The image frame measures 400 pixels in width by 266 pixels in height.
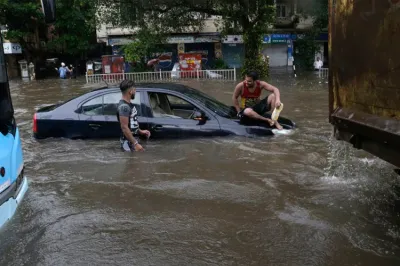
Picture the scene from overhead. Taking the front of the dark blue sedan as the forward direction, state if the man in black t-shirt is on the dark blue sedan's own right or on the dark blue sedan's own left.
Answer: on the dark blue sedan's own right

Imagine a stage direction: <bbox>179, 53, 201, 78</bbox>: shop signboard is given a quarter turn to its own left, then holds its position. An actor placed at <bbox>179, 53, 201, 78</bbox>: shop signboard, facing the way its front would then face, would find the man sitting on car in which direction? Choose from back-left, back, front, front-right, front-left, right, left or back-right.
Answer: right

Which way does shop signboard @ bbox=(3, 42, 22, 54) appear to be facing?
toward the camera

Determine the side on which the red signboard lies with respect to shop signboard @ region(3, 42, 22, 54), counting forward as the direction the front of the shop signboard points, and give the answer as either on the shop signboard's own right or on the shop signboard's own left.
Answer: on the shop signboard's own left

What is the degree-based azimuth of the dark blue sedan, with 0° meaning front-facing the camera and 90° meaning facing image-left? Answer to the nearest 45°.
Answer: approximately 270°

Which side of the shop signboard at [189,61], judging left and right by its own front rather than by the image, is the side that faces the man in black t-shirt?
front

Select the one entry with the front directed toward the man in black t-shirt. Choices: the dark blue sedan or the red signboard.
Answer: the red signboard

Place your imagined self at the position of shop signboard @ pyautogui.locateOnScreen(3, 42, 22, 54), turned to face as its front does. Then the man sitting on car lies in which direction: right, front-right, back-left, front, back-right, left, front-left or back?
front

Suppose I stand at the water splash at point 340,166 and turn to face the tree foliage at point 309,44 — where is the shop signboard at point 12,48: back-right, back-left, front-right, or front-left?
front-left

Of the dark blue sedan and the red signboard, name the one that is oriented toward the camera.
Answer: the red signboard

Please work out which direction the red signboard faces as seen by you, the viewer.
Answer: facing the viewer

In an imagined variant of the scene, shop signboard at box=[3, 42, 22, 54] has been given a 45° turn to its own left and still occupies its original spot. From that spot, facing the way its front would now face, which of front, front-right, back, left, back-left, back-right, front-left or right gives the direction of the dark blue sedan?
front-right

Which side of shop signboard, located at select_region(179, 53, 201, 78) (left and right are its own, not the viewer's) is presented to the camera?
front

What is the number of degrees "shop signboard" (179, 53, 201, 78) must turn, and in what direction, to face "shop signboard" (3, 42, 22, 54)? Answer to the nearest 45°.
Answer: approximately 90° to its right

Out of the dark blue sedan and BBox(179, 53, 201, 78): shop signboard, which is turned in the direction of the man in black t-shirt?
the shop signboard

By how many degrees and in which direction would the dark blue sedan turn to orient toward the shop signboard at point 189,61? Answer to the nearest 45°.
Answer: approximately 90° to its left
